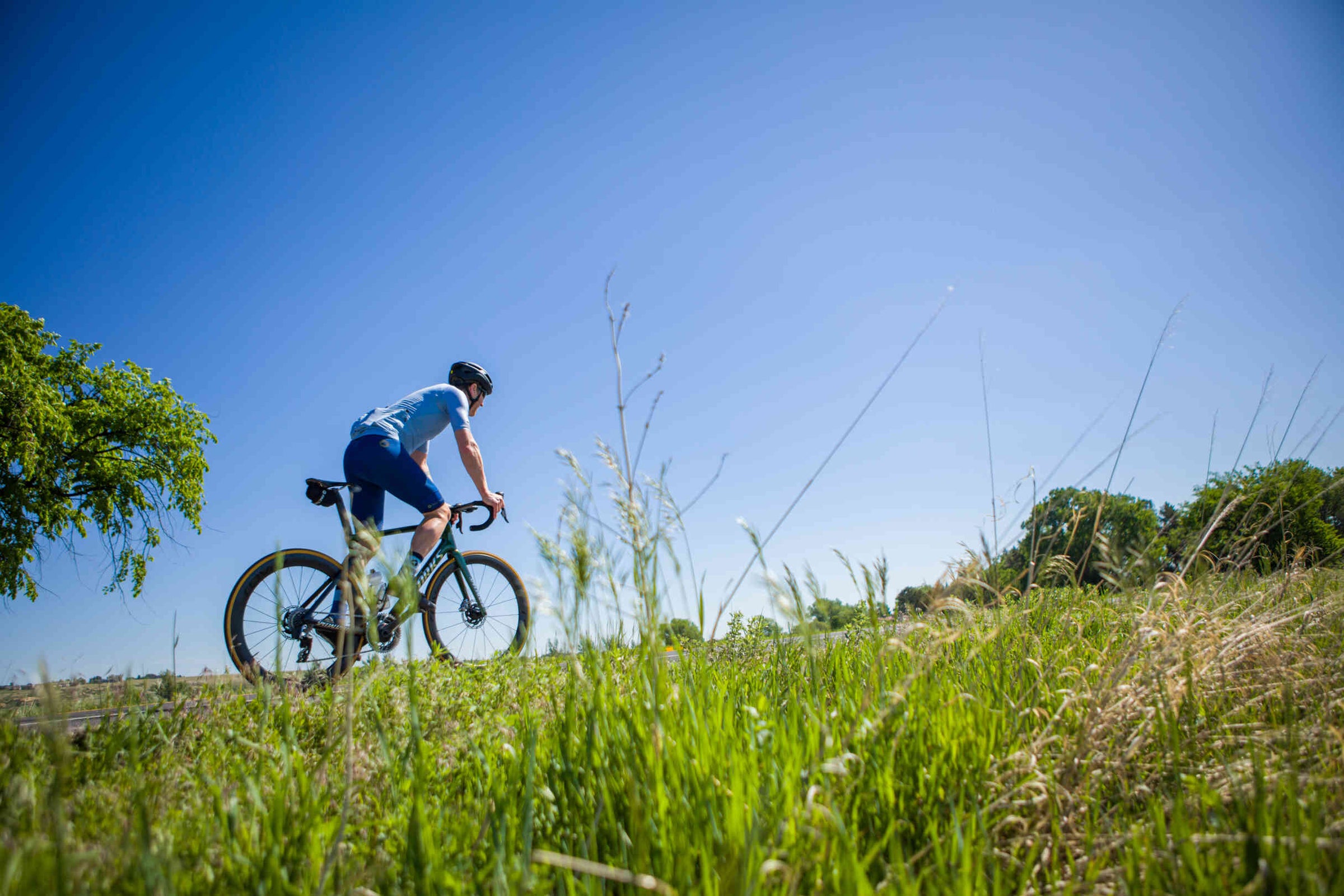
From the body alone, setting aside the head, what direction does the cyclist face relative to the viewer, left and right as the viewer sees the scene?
facing away from the viewer and to the right of the viewer

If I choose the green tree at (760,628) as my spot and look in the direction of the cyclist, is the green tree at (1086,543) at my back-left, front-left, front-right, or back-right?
front-left
